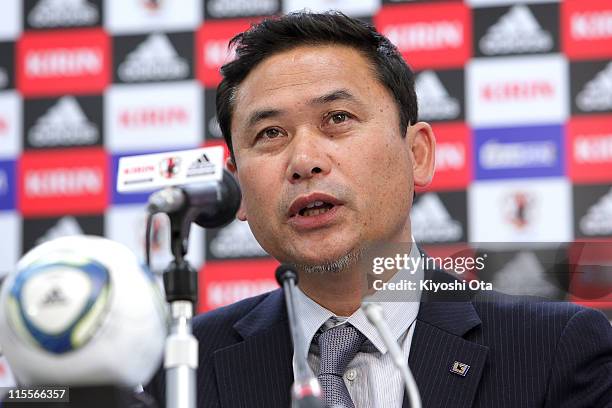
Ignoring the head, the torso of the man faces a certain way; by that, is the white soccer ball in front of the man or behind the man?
in front

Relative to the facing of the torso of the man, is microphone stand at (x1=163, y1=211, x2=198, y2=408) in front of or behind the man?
in front

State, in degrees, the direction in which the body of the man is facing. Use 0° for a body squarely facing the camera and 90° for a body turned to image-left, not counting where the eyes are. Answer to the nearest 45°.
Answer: approximately 45°
